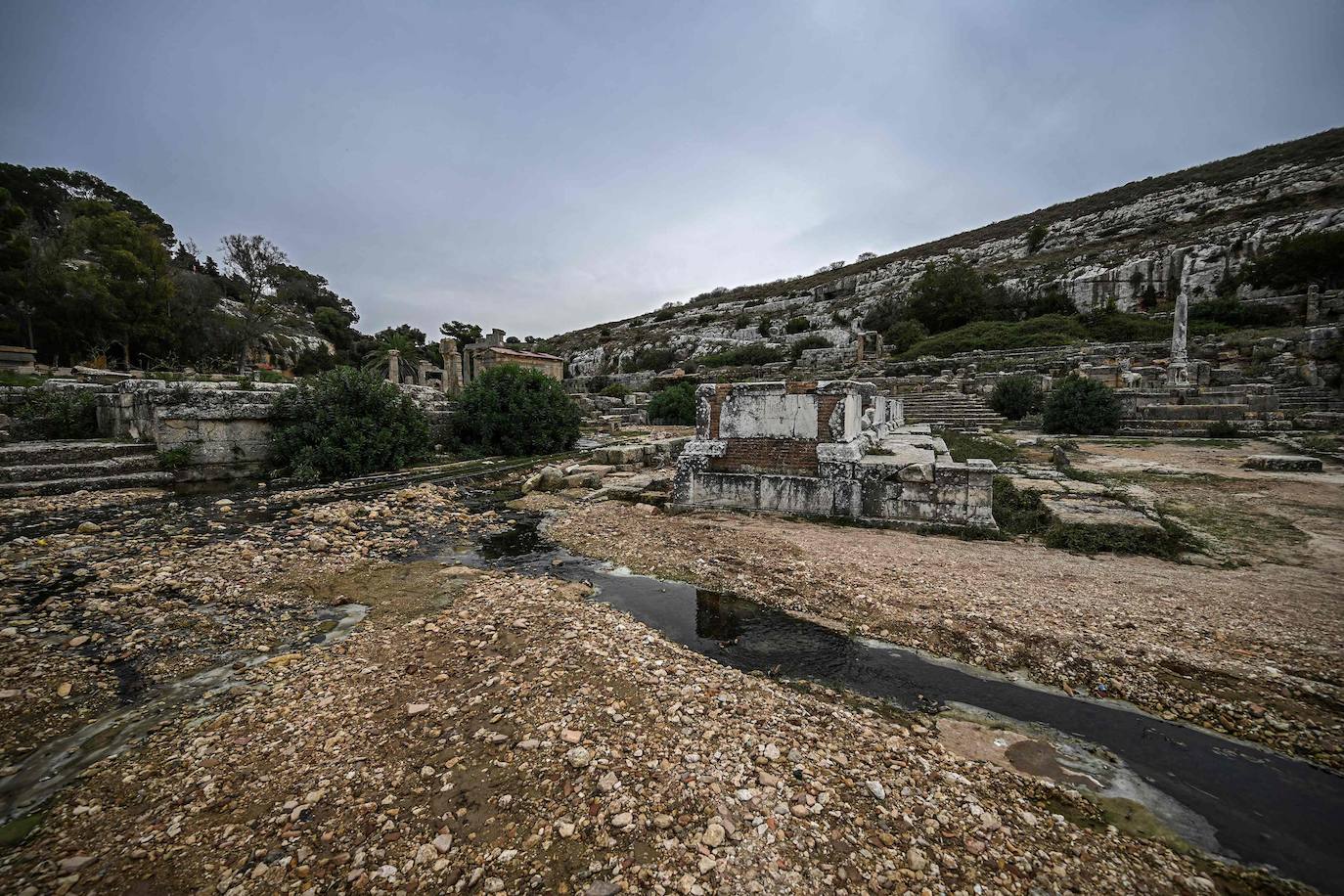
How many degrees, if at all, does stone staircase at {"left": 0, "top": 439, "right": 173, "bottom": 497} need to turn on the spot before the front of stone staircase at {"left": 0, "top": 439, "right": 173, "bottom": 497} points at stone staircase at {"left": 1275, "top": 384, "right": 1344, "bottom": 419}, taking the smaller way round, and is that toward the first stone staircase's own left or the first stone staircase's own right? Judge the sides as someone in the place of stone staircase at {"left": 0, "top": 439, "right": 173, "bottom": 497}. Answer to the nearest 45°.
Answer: approximately 45° to the first stone staircase's own left

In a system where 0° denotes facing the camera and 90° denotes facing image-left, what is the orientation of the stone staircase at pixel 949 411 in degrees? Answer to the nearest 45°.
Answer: approximately 0°

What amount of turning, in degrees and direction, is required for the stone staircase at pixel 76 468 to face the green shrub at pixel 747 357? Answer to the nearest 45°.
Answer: approximately 90° to its left

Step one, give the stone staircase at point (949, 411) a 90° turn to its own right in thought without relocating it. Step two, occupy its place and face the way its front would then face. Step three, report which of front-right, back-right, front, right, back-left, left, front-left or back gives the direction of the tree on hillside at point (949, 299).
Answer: right

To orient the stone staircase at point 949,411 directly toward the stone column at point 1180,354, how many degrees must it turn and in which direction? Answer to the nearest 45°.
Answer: approximately 135° to its left

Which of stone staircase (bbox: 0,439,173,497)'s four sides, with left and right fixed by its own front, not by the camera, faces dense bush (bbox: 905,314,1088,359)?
left

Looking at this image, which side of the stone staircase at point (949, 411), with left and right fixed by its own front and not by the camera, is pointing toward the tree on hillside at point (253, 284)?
right

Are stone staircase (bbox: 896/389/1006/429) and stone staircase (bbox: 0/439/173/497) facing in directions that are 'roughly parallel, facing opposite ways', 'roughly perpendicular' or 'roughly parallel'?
roughly perpendicular
